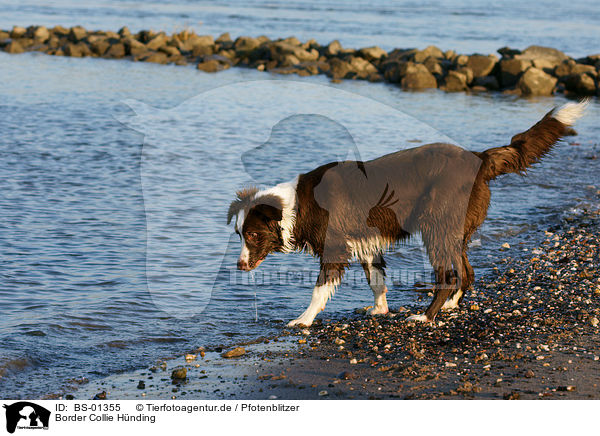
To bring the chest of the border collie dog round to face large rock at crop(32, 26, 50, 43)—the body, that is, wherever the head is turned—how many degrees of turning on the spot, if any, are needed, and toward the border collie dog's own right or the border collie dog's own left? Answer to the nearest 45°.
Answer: approximately 45° to the border collie dog's own right

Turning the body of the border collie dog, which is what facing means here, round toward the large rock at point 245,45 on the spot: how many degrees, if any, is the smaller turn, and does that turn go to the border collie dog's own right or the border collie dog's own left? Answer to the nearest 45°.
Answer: approximately 90° to the border collie dog's own right

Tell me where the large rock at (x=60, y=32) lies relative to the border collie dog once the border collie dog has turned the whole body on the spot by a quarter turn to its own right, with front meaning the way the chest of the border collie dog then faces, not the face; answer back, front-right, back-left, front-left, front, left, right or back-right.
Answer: front-left

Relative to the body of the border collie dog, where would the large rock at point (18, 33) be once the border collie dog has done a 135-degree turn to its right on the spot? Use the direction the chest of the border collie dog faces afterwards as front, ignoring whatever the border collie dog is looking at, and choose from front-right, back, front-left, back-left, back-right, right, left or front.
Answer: left

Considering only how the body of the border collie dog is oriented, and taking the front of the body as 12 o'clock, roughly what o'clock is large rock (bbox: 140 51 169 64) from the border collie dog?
The large rock is roughly at 2 o'clock from the border collie dog.

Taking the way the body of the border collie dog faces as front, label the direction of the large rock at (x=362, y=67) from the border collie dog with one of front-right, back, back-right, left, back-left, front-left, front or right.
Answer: right

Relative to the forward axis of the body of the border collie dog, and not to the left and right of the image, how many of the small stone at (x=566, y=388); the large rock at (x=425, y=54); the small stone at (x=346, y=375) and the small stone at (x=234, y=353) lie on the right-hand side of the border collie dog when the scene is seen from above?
1

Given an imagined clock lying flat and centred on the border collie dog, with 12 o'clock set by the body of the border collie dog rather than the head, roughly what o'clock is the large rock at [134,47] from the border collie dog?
The large rock is roughly at 2 o'clock from the border collie dog.

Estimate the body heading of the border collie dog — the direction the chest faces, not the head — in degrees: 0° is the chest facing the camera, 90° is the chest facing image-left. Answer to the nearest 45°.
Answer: approximately 90°

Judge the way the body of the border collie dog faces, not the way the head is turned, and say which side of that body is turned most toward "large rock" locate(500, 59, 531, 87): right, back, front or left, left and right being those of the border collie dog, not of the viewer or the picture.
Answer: right

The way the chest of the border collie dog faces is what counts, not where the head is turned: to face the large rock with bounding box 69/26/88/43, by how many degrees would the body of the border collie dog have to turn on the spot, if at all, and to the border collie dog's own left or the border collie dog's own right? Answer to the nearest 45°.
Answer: approximately 45° to the border collie dog's own right

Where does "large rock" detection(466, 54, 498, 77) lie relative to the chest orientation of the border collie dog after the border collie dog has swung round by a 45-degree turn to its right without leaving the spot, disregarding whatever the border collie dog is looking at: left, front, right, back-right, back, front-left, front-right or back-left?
front-right

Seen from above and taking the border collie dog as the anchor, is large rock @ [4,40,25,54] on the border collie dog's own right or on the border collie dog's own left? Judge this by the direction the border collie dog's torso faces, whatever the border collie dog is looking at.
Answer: on the border collie dog's own right

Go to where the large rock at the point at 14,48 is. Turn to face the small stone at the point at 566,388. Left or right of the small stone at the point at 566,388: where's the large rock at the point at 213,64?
left

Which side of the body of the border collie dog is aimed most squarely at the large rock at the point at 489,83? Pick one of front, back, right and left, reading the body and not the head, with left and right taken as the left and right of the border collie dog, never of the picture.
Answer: right

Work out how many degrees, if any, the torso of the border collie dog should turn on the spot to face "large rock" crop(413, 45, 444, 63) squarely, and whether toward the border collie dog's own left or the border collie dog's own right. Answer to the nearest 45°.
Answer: approximately 90° to the border collie dog's own right
